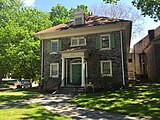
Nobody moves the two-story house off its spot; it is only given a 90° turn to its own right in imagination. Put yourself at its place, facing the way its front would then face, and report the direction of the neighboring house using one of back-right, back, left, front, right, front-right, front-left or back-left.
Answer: back-right

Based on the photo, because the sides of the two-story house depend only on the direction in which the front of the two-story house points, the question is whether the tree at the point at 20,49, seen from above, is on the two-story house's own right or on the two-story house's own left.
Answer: on the two-story house's own right

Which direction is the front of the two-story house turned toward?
toward the camera
